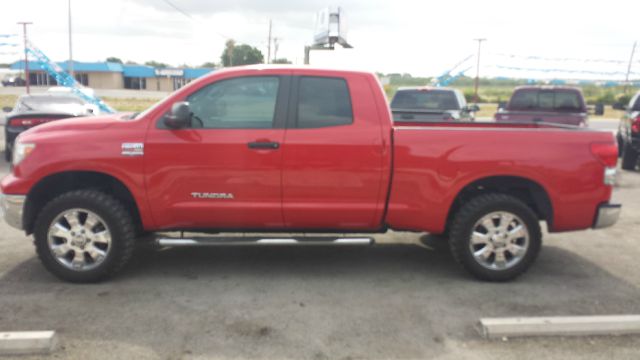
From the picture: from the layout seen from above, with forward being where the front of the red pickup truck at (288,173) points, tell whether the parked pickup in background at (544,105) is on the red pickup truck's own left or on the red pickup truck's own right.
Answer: on the red pickup truck's own right

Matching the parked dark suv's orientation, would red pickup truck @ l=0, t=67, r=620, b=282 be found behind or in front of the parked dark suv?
behind

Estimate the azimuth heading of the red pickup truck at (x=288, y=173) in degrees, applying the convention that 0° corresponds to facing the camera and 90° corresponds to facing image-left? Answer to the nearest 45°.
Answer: approximately 90°

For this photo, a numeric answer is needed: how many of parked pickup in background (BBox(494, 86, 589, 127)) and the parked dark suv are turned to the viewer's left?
0

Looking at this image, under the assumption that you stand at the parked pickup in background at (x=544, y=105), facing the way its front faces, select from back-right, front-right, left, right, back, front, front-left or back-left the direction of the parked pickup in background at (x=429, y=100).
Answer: left

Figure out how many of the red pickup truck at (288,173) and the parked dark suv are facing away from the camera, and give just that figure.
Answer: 1

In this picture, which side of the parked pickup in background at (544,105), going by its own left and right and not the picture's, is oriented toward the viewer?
back

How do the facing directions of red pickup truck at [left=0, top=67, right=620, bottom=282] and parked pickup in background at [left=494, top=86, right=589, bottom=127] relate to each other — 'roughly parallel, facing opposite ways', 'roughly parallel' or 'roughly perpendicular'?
roughly perpendicular

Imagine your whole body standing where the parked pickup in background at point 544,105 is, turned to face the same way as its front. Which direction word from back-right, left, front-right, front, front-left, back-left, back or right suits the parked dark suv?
right

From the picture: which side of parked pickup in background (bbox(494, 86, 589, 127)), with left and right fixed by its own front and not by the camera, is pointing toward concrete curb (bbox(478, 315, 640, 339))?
back

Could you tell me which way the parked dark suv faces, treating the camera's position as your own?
facing away from the viewer

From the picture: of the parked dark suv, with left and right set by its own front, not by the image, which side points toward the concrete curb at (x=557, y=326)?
back

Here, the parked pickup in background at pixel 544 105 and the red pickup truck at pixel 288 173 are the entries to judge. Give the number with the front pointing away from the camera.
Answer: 1

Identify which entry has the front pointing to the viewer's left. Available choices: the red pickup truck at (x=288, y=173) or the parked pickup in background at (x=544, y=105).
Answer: the red pickup truck

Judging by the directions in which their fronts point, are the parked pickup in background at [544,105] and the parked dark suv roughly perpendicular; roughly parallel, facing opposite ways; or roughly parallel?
roughly parallel
